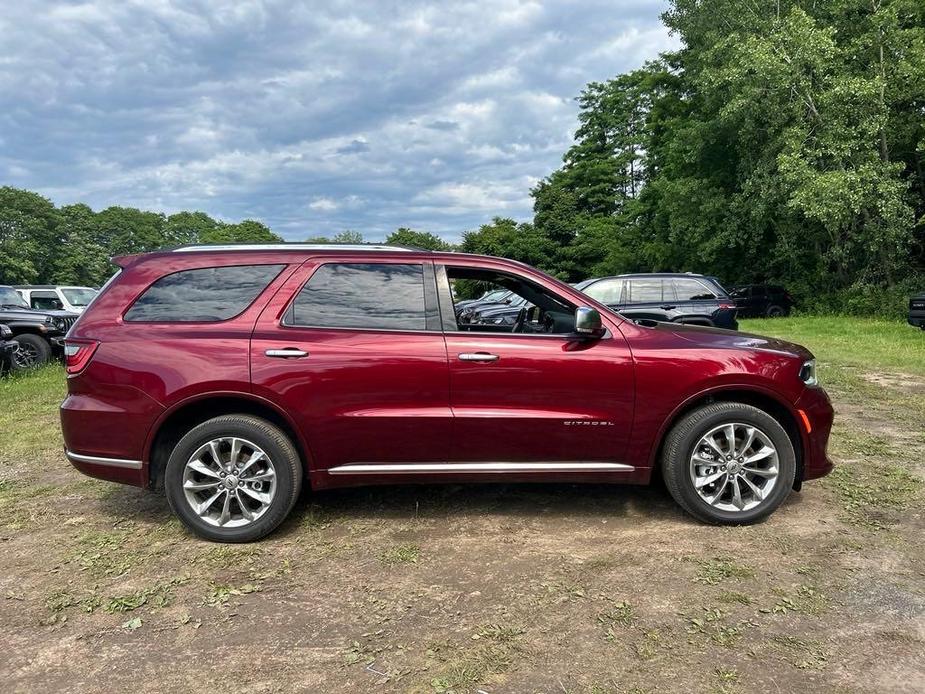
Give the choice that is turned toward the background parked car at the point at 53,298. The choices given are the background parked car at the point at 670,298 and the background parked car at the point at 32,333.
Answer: the background parked car at the point at 670,298

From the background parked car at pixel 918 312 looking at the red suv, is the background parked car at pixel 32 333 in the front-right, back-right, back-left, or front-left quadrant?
front-right

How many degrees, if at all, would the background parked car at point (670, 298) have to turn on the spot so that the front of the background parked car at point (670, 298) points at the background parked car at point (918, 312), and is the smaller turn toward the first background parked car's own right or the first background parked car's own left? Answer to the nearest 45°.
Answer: approximately 135° to the first background parked car's own right

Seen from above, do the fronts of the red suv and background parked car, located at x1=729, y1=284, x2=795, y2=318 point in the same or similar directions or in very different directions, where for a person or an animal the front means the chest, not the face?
very different directions

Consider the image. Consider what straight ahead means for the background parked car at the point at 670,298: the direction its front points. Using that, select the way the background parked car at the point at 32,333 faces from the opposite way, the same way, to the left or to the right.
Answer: the opposite way

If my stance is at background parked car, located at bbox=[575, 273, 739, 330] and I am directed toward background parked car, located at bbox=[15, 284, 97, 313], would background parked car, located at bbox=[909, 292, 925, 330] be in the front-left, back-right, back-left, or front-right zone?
back-right

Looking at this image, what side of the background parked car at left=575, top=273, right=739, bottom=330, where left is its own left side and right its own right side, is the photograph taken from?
left

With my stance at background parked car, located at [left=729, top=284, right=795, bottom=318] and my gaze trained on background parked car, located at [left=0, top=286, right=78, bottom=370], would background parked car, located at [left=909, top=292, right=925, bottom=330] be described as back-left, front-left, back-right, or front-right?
front-left

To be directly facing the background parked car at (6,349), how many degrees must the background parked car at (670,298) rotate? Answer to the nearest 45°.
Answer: approximately 45° to its left

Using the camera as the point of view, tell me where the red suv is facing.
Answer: facing to the right of the viewer

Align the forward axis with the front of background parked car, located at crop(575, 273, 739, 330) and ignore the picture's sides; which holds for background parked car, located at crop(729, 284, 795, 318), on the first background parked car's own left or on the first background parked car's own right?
on the first background parked car's own right

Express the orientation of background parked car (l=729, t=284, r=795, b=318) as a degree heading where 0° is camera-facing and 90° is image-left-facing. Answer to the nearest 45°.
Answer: approximately 90°

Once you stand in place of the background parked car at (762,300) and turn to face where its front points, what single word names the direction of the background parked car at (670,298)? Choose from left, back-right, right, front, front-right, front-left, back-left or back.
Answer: left

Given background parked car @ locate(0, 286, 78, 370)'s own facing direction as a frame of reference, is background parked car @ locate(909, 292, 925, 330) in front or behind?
in front

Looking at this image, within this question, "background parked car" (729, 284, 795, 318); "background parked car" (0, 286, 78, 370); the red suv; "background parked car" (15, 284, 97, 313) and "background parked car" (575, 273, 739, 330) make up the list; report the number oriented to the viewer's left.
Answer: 2
